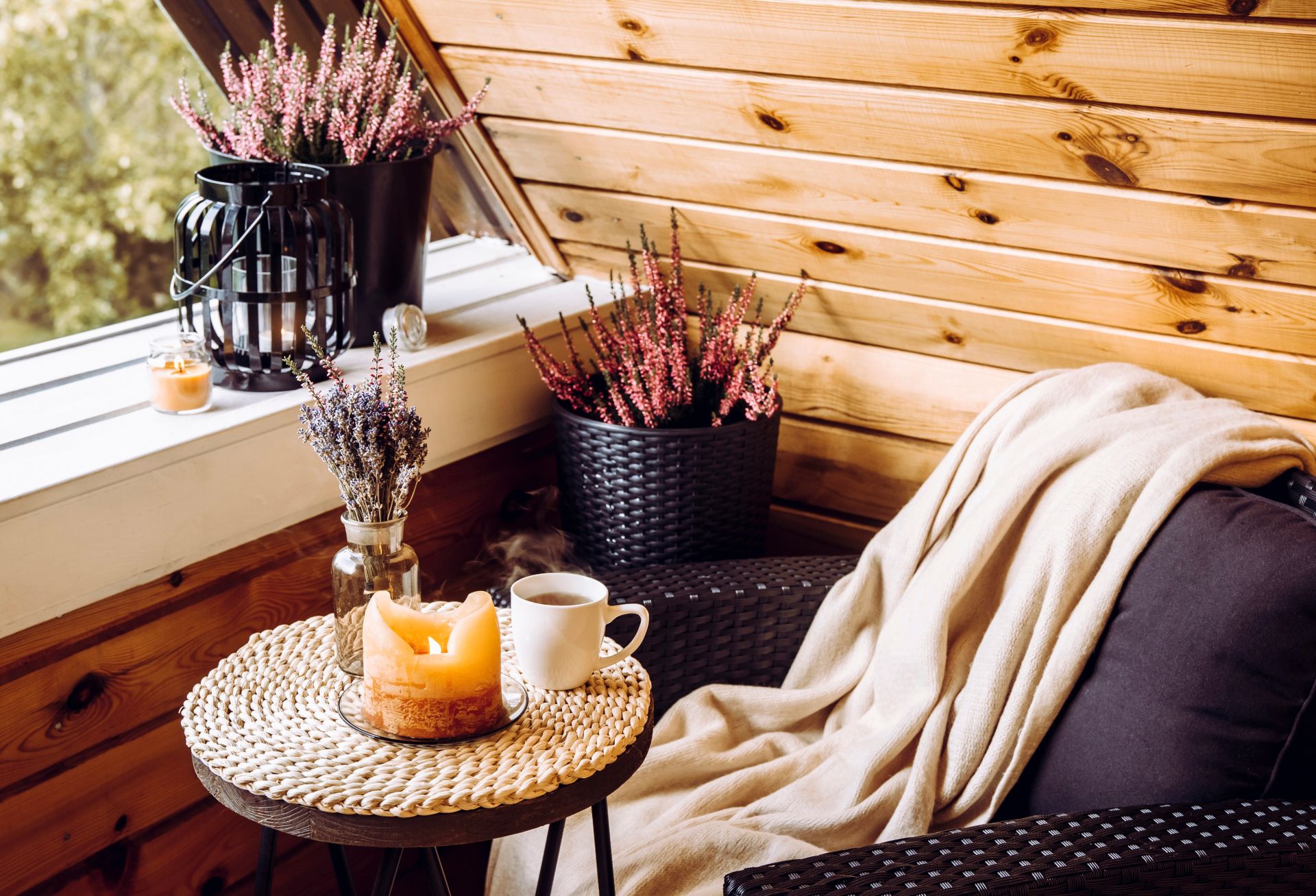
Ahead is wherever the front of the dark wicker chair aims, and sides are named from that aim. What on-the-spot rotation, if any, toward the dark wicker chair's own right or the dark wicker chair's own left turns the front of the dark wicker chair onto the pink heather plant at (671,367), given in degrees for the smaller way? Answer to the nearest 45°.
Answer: approximately 45° to the dark wicker chair's own right

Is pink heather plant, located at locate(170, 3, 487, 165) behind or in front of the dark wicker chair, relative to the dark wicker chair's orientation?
in front

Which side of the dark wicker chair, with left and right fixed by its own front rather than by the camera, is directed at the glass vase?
front

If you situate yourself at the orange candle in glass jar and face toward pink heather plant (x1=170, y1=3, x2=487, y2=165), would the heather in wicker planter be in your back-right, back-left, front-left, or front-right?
front-right

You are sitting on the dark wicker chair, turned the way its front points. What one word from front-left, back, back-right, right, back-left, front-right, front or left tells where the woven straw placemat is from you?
front

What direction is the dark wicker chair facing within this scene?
to the viewer's left

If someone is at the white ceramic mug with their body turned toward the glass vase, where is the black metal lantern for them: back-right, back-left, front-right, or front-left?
front-right

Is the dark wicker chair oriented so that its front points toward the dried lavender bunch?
yes
